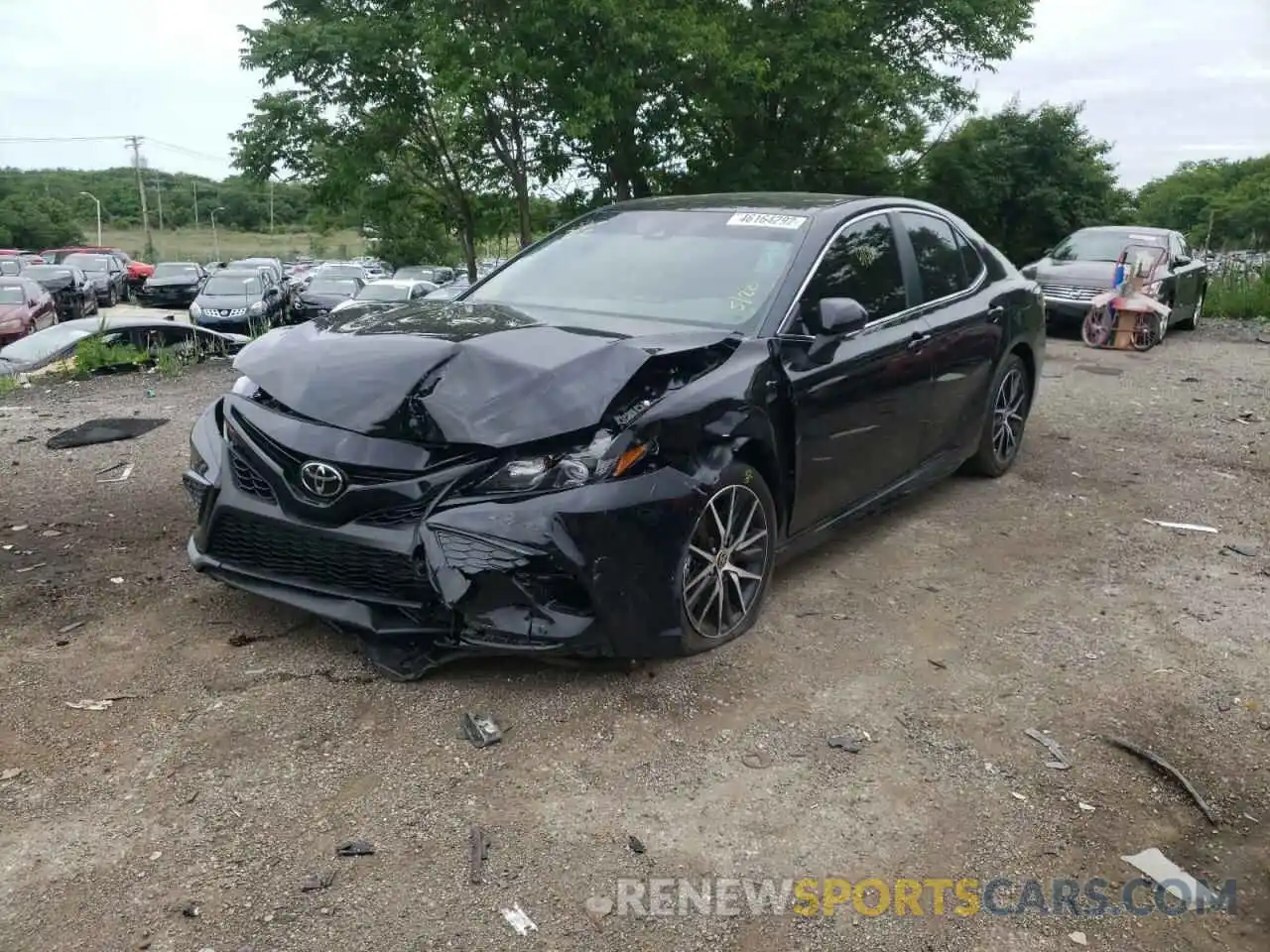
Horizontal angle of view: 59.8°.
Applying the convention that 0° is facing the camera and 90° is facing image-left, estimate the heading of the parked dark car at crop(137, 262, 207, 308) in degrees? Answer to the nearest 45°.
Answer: approximately 45°

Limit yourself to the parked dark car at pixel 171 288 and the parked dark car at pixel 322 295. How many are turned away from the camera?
0

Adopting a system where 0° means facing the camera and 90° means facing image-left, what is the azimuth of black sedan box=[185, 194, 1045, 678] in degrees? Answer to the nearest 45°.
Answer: approximately 45°

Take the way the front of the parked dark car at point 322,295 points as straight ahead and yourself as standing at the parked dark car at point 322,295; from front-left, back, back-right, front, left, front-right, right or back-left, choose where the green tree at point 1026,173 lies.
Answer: back-left

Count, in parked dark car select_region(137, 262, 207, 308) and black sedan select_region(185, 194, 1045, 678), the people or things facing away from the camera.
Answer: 0

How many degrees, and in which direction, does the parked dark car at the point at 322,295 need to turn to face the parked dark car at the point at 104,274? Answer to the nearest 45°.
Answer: approximately 90° to its right

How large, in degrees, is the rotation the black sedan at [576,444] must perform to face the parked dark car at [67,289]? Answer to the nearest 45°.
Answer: approximately 90° to its right

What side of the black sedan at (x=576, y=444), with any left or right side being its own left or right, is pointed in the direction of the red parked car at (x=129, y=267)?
right

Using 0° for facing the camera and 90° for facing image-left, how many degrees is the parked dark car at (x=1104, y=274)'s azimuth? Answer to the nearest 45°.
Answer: approximately 45°

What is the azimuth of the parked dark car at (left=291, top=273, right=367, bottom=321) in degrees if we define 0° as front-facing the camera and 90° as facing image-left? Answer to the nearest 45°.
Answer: approximately 45°

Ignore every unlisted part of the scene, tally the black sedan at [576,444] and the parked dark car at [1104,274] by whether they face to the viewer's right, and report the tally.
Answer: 0

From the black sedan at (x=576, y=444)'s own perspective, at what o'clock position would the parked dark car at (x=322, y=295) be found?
The parked dark car is roughly at 4 o'clock from the black sedan.

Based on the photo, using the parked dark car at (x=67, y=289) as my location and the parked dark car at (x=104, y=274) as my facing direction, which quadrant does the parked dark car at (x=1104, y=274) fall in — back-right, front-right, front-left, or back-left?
back-right

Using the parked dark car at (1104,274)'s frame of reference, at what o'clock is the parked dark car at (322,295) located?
the parked dark car at (322,295) is roughly at 2 o'clock from the parked dark car at (1104,274).

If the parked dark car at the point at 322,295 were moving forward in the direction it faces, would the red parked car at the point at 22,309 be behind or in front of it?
in front
